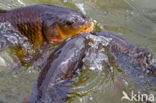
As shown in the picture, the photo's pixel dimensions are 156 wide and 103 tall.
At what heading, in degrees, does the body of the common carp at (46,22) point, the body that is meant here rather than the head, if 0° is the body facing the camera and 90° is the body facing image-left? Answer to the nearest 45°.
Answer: approximately 270°

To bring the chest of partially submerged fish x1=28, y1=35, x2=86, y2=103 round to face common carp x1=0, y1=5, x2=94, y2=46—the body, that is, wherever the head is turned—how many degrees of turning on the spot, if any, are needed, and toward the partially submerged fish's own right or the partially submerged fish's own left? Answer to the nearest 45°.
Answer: approximately 45° to the partially submerged fish's own left

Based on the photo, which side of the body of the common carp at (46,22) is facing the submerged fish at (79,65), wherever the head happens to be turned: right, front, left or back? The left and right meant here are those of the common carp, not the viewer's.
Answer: right

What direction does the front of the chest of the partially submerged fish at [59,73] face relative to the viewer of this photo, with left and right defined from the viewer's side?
facing away from the viewer and to the right of the viewer

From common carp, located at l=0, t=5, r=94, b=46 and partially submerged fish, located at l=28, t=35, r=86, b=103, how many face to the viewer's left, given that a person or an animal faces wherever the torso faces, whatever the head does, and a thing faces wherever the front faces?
0

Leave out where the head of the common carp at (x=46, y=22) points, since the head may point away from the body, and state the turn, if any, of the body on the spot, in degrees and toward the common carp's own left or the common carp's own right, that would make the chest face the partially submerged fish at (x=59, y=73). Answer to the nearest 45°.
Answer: approximately 90° to the common carp's own right
